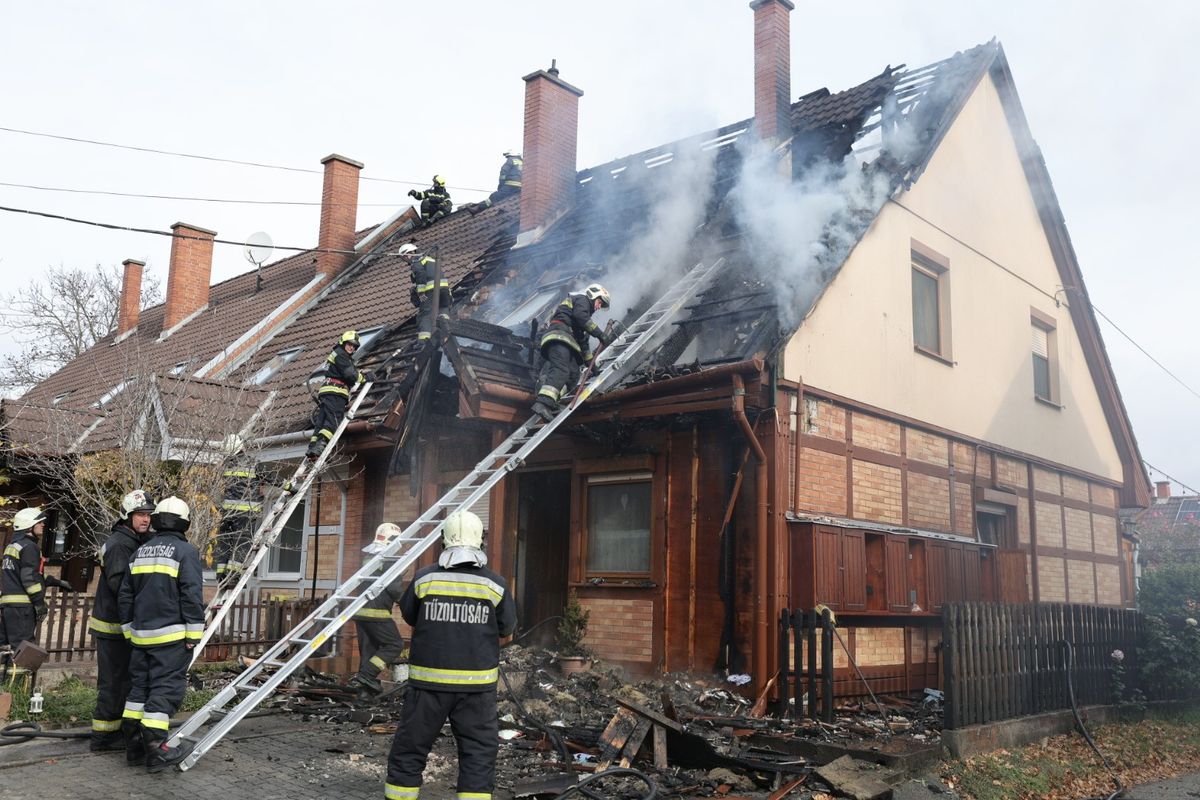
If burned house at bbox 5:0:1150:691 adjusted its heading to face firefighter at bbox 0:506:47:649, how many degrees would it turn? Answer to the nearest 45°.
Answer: approximately 45° to its right

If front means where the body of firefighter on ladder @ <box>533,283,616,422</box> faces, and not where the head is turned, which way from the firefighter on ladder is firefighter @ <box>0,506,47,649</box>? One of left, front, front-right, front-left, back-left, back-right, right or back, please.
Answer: back

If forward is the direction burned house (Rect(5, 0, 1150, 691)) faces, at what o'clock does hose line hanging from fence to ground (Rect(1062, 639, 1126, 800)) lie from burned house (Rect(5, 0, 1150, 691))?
The hose line hanging from fence to ground is roughly at 9 o'clock from the burned house.

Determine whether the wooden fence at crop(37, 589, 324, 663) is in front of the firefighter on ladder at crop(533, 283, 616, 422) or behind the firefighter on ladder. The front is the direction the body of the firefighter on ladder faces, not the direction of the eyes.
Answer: behind

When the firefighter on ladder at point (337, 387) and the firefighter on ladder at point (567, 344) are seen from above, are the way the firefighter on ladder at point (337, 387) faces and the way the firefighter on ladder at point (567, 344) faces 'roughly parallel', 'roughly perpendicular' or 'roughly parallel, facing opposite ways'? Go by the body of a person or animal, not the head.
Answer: roughly parallel

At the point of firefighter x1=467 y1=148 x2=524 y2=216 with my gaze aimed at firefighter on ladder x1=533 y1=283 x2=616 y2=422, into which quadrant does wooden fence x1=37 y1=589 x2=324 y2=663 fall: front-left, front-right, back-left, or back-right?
front-right

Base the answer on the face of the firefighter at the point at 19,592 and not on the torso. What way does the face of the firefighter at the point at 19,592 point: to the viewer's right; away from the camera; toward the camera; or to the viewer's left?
to the viewer's right

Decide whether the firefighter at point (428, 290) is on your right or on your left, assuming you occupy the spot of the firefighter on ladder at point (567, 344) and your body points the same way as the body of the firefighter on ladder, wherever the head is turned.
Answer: on your left

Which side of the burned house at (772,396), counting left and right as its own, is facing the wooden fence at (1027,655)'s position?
left

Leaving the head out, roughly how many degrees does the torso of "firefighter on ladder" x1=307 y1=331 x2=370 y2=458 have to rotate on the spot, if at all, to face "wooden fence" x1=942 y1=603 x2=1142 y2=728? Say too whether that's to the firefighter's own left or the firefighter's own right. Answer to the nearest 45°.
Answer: approximately 45° to the firefighter's own right
